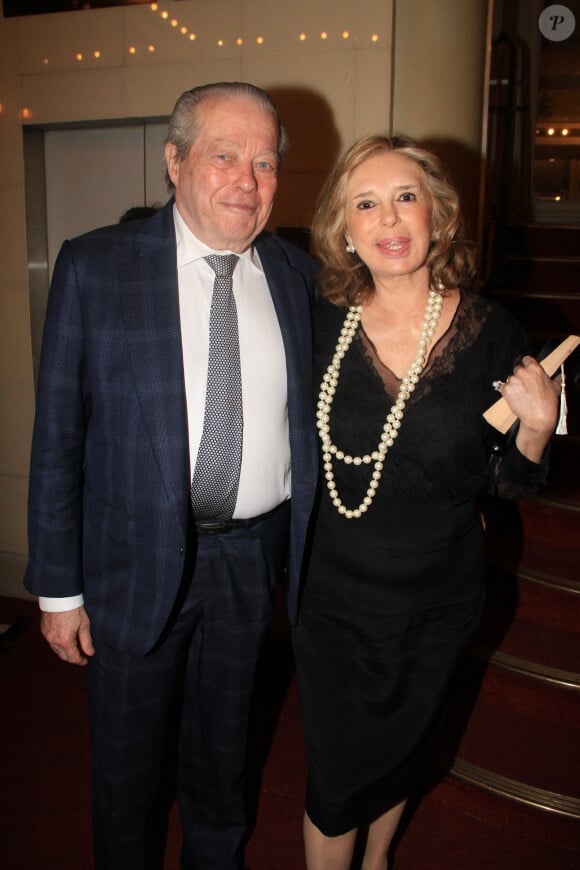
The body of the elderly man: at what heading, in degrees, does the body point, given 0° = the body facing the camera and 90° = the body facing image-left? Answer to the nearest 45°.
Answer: approximately 315°

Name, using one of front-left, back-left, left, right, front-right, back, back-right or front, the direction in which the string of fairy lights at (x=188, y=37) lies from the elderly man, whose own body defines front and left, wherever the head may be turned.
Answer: back-left
